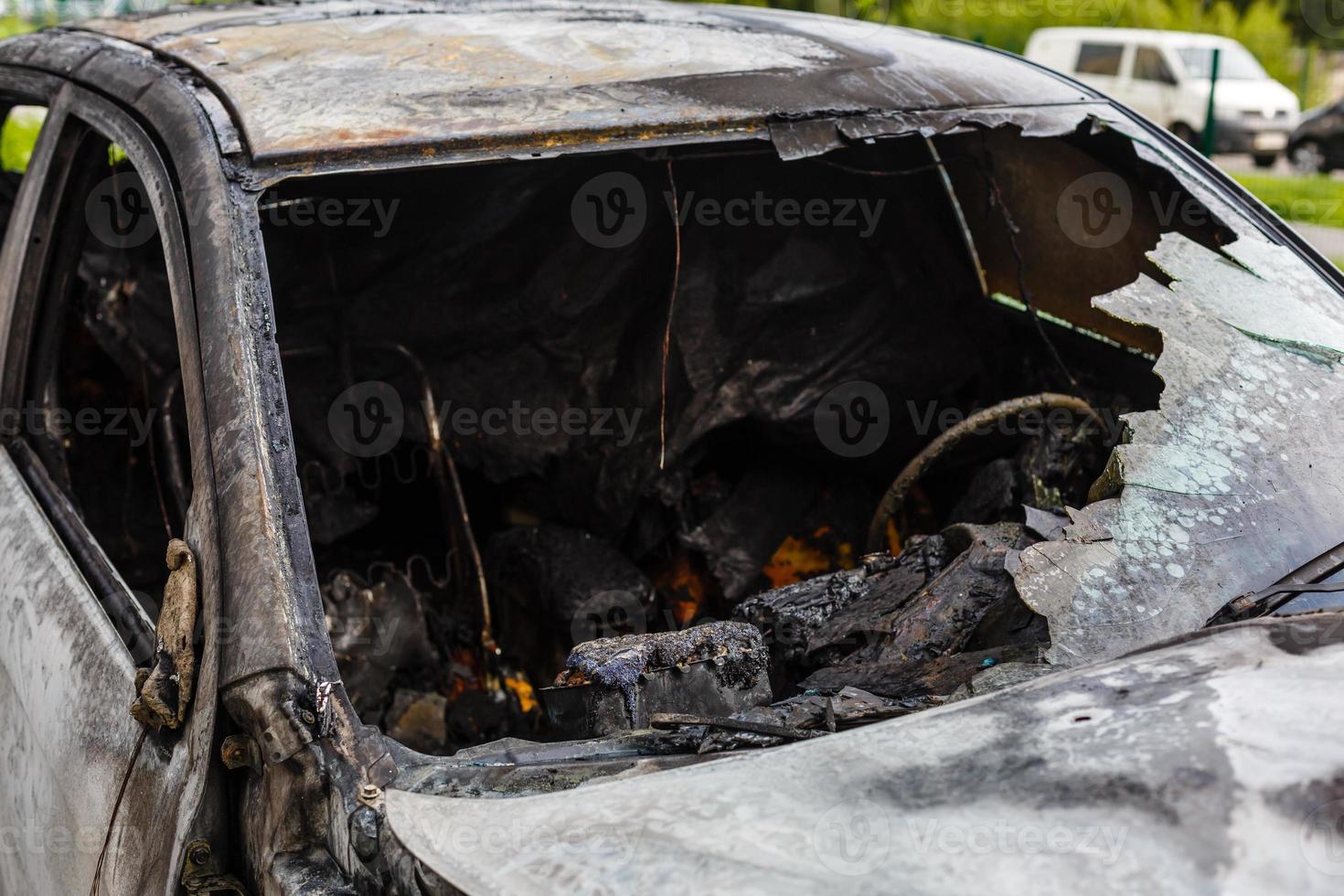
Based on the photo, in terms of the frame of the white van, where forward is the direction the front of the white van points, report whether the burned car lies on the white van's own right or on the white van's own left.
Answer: on the white van's own right

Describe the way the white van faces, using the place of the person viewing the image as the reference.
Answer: facing the viewer and to the right of the viewer

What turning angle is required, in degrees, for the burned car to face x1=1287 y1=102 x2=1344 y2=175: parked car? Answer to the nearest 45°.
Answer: approximately 90° to its left

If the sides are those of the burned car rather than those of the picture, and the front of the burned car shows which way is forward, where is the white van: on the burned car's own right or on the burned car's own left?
on the burned car's own left

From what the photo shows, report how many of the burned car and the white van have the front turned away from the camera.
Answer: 0

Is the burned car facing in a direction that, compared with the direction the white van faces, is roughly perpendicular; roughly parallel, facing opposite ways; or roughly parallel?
roughly parallel
